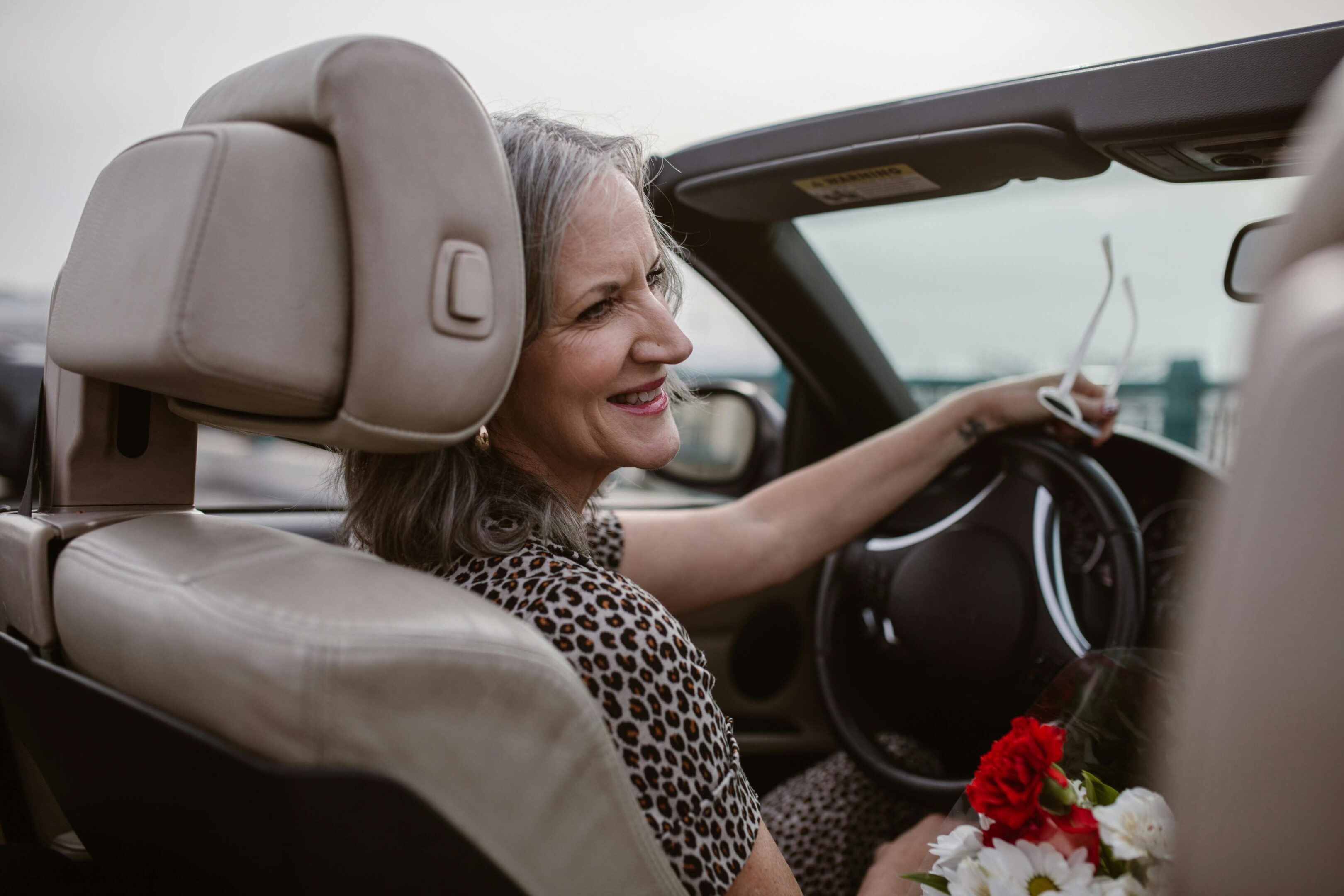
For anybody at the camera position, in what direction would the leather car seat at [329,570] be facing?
facing away from the viewer and to the right of the viewer

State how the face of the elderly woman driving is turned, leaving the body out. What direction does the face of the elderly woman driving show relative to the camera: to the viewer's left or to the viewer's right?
to the viewer's right
